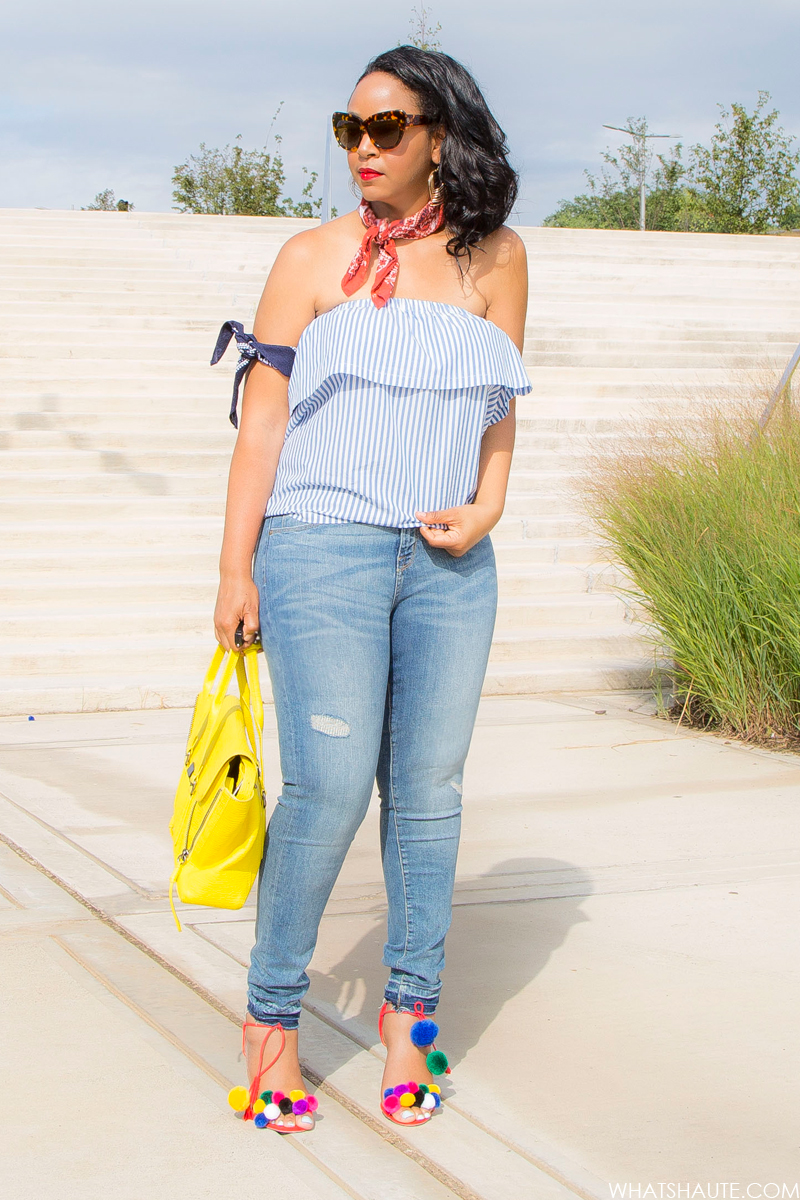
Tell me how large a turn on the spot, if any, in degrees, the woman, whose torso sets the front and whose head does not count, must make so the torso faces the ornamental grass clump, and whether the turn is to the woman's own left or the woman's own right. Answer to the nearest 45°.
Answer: approximately 135° to the woman's own left

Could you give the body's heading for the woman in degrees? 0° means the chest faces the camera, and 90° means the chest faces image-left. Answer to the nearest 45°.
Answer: approximately 0°
